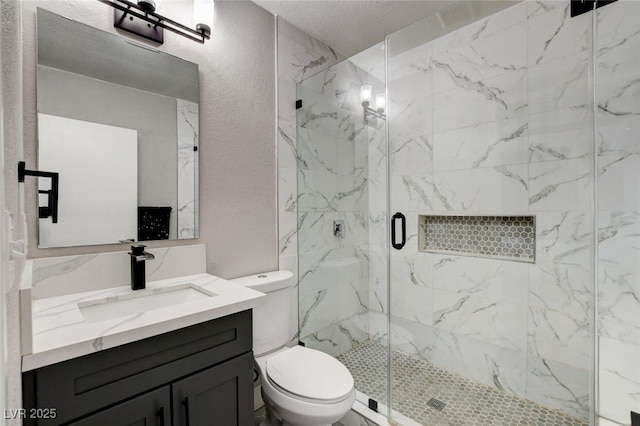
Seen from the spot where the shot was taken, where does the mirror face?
facing the viewer and to the right of the viewer

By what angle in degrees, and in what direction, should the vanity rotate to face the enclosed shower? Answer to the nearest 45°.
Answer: approximately 45° to its left

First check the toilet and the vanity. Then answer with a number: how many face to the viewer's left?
0

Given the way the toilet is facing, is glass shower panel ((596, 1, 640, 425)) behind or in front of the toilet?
in front

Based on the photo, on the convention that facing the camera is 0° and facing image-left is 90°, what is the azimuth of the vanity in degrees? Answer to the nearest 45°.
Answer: approximately 315°

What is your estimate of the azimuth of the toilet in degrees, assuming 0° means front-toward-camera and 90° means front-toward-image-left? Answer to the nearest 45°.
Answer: approximately 315°

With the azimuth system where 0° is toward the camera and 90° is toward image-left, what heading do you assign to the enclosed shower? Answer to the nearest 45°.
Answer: approximately 45°

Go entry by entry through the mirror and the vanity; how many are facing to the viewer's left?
0
